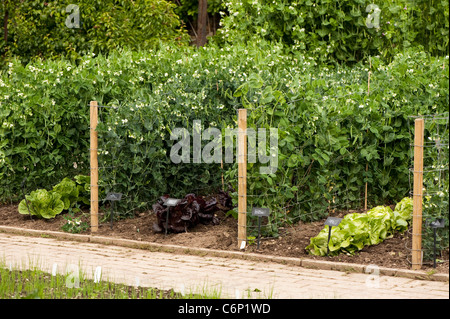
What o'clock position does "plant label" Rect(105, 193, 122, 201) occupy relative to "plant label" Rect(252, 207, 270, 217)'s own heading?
"plant label" Rect(105, 193, 122, 201) is roughly at 4 o'clock from "plant label" Rect(252, 207, 270, 217).

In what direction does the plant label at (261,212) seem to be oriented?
toward the camera

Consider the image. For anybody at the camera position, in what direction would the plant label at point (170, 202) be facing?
facing the viewer

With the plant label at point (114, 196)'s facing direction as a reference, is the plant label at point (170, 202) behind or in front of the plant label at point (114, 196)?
in front

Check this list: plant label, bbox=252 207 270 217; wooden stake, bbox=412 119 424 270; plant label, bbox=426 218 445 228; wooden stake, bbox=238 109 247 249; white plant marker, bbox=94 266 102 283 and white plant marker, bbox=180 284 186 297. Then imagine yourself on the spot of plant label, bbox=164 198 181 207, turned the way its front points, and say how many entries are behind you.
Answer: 0

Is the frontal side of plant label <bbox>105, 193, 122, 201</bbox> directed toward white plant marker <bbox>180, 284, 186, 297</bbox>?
yes

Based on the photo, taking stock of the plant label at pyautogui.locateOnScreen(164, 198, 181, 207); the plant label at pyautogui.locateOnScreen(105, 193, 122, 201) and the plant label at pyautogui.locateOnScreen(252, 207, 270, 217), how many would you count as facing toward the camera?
3

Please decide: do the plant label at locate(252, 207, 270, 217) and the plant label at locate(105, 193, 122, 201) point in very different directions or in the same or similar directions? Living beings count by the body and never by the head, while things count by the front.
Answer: same or similar directions

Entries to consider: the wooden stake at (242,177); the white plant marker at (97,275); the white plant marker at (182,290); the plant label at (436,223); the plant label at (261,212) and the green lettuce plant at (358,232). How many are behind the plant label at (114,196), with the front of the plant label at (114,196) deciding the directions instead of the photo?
0

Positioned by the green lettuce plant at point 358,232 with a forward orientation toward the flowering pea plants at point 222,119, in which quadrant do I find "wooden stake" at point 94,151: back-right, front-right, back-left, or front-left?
front-left

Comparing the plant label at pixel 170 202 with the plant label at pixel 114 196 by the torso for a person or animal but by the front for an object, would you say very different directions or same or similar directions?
same or similar directions

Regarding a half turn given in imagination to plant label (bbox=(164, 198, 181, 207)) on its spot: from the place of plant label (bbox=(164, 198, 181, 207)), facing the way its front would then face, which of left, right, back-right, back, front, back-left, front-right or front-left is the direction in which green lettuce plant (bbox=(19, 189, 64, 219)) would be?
front-left

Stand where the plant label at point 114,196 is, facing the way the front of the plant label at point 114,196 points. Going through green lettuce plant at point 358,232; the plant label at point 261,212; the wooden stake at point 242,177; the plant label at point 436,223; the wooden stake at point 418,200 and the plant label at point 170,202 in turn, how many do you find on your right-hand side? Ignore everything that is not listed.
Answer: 0

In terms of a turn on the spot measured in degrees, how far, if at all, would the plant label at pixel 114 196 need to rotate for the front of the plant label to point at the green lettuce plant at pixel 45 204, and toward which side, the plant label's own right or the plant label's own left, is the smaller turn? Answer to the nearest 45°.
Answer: approximately 135° to the plant label's own right

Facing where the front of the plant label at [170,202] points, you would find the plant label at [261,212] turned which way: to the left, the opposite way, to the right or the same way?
the same way
